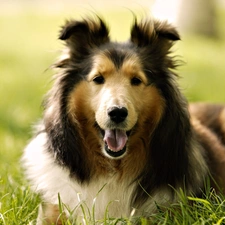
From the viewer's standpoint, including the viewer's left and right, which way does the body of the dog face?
facing the viewer and to the left of the viewer
